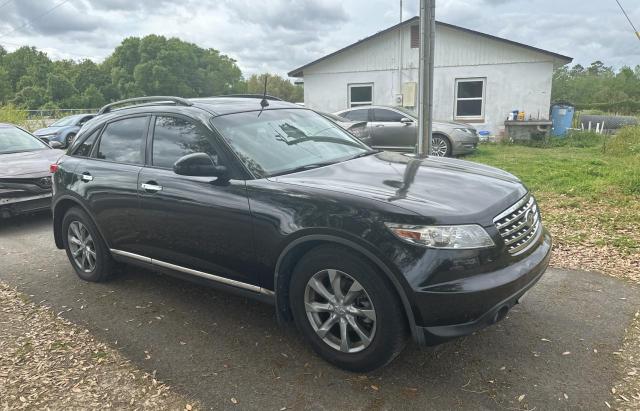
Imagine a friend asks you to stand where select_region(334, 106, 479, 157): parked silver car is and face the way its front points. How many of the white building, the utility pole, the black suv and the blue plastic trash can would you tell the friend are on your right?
2

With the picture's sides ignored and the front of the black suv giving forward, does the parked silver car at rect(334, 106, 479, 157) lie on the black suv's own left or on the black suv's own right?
on the black suv's own left

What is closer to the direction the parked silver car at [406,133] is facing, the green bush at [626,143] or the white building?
the green bush

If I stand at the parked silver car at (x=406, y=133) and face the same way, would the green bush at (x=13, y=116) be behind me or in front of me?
behind

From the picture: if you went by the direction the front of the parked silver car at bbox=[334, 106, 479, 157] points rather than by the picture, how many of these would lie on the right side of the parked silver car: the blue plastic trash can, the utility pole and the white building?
1

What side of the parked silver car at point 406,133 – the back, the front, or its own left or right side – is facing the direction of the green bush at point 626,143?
front

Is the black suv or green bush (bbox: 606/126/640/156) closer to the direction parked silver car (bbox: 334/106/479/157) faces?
the green bush

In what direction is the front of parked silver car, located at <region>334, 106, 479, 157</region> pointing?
to the viewer's right

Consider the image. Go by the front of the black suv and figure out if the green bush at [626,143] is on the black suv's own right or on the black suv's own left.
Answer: on the black suv's own left

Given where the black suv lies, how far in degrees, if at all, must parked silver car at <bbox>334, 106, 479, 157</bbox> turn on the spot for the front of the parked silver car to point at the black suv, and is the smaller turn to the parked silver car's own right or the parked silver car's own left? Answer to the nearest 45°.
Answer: approximately 90° to the parked silver car's own right

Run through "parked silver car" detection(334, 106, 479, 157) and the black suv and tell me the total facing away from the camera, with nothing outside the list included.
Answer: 0

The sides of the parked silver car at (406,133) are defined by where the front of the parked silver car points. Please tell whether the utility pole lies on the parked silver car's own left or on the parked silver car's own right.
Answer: on the parked silver car's own right

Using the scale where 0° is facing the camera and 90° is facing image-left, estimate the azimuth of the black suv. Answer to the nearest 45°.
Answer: approximately 315°

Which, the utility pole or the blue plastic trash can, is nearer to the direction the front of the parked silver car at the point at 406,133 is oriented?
the blue plastic trash can

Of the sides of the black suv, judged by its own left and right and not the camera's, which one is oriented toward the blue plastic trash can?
left
